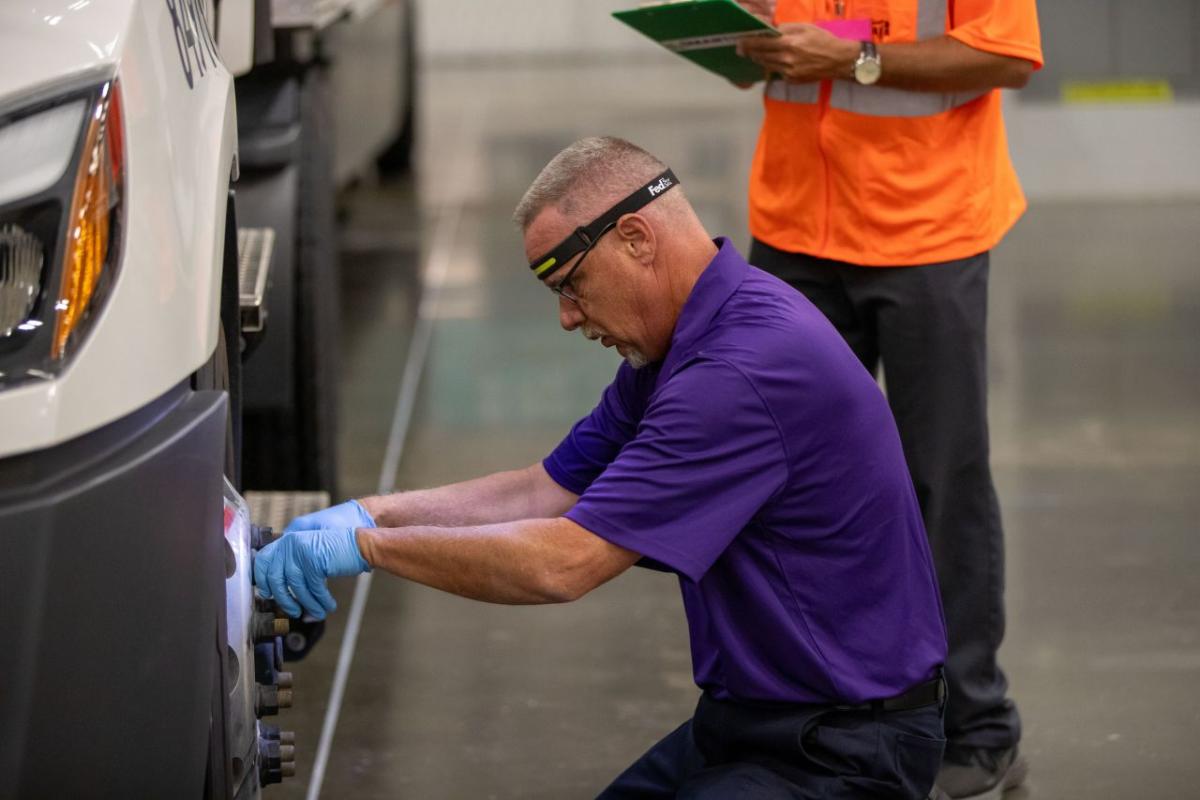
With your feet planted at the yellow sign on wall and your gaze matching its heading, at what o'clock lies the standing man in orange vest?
The standing man in orange vest is roughly at 12 o'clock from the yellow sign on wall.

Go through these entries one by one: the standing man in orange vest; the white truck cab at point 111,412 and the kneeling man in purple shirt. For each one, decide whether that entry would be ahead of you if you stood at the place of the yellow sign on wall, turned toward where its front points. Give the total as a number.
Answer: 3

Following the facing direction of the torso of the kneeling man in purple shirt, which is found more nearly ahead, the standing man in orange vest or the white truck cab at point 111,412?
the white truck cab

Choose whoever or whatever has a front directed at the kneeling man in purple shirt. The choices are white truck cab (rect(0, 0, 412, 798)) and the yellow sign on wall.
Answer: the yellow sign on wall

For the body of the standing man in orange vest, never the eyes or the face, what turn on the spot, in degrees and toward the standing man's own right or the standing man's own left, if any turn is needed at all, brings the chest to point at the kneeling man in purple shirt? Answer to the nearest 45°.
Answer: approximately 45° to the standing man's own left

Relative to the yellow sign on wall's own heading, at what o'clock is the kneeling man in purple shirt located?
The kneeling man in purple shirt is roughly at 12 o'clock from the yellow sign on wall.

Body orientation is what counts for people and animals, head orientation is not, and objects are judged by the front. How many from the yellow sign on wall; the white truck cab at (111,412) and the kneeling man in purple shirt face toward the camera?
2

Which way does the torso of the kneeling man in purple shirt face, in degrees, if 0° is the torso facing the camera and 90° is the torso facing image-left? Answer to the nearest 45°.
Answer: approximately 90°

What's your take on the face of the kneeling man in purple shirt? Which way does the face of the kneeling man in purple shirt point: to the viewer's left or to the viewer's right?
to the viewer's left

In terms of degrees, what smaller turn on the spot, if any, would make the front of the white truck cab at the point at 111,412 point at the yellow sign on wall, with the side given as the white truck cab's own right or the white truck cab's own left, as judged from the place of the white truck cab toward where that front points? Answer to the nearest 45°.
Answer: approximately 135° to the white truck cab's own left

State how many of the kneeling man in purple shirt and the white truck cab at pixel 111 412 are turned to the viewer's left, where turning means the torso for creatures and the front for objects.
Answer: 1

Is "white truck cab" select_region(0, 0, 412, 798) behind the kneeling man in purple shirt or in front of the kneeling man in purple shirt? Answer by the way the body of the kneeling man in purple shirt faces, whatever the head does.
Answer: in front

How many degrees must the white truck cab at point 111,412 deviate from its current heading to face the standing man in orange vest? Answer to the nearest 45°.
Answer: approximately 135° to its left

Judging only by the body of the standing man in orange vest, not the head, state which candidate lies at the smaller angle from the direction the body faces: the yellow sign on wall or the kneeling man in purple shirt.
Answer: the kneeling man in purple shirt

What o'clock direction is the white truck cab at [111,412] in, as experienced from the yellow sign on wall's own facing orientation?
The white truck cab is roughly at 12 o'clock from the yellow sign on wall.

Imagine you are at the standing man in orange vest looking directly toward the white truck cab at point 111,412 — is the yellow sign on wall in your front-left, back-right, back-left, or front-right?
back-right

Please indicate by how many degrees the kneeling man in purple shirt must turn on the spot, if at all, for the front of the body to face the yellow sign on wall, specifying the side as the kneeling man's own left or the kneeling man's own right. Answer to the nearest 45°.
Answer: approximately 90° to the kneeling man's own right
